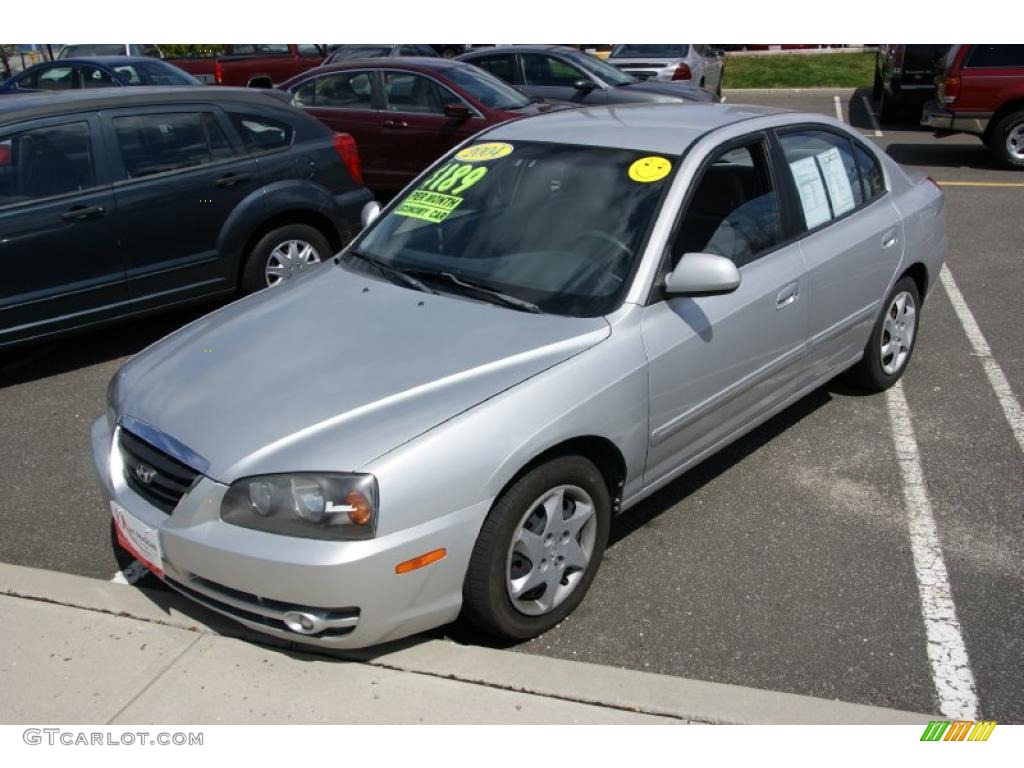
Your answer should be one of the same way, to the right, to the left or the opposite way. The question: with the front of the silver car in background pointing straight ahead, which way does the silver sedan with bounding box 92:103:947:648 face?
the opposite way

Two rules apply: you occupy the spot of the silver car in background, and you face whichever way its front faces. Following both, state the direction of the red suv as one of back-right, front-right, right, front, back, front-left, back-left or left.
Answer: right

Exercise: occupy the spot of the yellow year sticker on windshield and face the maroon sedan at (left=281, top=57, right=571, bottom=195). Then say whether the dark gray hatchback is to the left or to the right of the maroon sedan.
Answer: left

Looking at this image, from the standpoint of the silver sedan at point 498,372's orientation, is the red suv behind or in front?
behind

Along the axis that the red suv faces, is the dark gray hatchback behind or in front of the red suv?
behind

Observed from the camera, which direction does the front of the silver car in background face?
facing away from the viewer and to the right of the viewer

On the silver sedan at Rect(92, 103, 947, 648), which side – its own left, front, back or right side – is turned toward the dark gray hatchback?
right

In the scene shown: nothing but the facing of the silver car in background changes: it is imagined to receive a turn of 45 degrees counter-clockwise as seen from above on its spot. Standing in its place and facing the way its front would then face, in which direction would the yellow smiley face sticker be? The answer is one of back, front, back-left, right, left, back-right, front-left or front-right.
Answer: back

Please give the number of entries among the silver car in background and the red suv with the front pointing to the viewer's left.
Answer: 0

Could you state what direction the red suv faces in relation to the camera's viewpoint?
facing away from the viewer and to the right of the viewer
